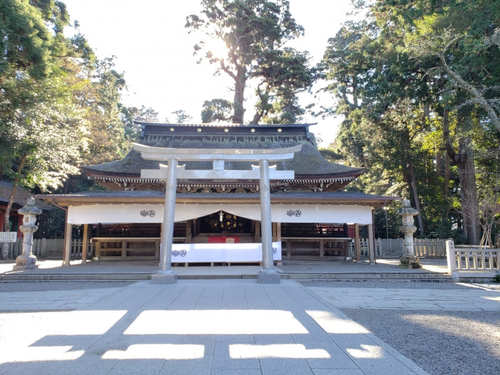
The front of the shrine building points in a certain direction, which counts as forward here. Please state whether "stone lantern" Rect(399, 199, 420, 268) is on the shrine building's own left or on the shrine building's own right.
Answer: on the shrine building's own left

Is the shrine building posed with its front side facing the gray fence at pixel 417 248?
no

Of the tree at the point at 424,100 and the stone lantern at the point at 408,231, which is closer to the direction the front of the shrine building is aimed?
the stone lantern

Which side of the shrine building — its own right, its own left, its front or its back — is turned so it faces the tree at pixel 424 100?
left

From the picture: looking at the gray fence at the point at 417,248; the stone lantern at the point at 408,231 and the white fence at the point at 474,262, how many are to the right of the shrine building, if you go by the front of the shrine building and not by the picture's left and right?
0

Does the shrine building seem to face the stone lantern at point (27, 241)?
no

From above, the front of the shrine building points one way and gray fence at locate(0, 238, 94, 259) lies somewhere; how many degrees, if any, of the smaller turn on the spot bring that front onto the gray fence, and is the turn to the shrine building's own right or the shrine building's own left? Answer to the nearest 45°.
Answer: approximately 135° to the shrine building's own right

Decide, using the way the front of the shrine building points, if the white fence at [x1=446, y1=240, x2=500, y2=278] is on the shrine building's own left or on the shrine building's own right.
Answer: on the shrine building's own left

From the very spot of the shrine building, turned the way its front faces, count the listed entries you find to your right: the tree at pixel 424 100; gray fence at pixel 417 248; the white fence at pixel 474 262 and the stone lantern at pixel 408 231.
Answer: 0

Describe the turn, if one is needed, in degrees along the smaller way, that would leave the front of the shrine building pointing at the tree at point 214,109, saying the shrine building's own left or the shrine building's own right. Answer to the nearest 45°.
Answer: approximately 180°

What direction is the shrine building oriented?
toward the camera

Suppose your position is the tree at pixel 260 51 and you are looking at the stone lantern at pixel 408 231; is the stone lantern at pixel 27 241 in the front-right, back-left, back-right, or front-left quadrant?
front-right

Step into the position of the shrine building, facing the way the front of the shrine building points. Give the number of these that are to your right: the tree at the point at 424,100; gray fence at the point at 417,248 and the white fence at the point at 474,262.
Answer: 0

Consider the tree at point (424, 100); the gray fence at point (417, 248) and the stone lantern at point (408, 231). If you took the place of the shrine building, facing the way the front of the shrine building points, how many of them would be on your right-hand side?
0

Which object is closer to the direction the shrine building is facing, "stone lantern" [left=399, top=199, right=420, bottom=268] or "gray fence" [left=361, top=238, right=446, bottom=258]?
the stone lantern
